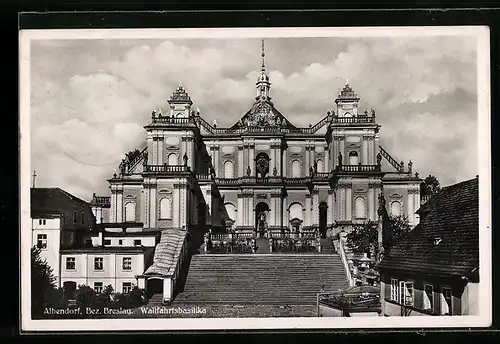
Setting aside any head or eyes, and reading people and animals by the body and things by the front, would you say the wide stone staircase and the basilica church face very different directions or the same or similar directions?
same or similar directions

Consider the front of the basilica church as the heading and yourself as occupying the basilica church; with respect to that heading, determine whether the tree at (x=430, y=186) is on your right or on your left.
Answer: on your left

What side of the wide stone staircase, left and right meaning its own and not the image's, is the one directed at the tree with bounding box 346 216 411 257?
left

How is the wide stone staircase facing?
toward the camera

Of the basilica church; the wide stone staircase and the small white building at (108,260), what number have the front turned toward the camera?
3

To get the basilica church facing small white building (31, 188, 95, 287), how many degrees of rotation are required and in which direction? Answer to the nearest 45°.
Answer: approximately 90° to its right

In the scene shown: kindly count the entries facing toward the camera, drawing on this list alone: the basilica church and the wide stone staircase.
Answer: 2

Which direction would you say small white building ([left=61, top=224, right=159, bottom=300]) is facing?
toward the camera

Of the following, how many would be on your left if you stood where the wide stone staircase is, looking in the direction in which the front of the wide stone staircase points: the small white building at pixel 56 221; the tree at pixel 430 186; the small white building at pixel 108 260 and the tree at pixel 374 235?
2

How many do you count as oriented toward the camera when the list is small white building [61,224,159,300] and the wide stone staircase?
2

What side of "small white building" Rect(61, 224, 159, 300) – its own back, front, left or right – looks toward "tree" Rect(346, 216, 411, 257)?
left

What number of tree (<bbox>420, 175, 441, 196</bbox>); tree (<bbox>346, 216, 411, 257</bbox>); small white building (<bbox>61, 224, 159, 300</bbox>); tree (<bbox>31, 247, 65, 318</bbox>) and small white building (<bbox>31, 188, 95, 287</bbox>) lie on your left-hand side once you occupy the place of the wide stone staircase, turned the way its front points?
2
